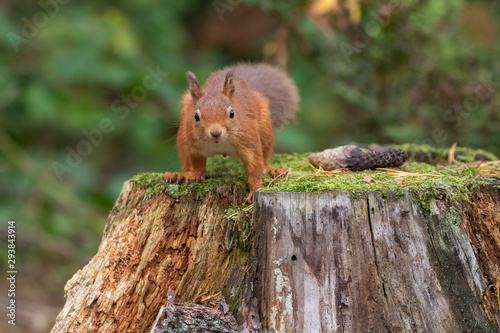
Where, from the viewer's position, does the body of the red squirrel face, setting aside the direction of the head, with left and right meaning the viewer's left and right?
facing the viewer

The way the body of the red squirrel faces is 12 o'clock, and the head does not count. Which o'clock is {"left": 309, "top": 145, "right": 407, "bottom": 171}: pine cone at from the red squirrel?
The pine cone is roughly at 9 o'clock from the red squirrel.
